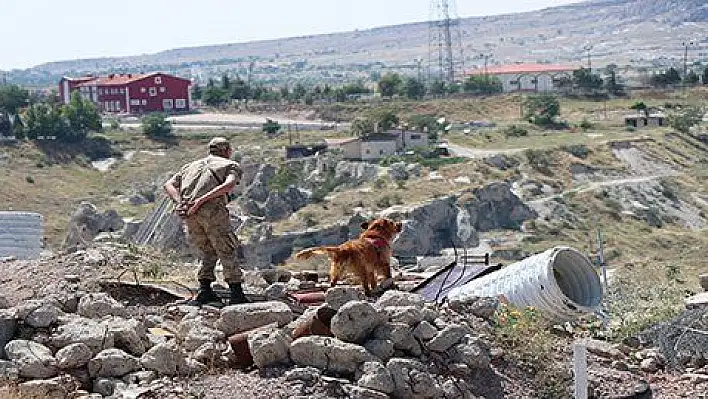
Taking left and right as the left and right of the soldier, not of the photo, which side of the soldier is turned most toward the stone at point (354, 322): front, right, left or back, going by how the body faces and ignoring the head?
right

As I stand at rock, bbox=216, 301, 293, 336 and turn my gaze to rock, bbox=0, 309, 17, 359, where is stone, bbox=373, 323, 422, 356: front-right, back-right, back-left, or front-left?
back-left

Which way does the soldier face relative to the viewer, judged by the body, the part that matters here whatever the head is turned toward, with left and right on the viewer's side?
facing away from the viewer and to the right of the viewer

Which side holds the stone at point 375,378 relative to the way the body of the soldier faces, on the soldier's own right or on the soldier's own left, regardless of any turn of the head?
on the soldier's own right

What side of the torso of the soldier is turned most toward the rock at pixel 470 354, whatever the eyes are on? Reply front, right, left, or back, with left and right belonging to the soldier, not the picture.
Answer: right

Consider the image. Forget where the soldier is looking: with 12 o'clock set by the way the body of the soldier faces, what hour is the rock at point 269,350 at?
The rock is roughly at 4 o'clock from the soldier.

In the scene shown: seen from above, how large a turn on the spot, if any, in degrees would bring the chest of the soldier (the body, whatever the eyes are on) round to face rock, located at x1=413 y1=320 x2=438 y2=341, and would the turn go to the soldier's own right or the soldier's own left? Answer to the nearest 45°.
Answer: approximately 90° to the soldier's own right

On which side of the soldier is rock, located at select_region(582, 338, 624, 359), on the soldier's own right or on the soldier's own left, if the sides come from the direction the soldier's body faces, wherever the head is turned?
on the soldier's own right

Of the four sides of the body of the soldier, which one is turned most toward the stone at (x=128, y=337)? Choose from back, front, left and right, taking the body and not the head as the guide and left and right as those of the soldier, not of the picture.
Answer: back

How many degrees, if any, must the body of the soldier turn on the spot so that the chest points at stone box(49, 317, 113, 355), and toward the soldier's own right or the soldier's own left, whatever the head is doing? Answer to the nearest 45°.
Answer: approximately 180°

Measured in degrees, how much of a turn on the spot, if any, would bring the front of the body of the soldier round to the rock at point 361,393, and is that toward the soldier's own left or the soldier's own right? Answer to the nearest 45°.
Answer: approximately 135° to the soldier's own right
